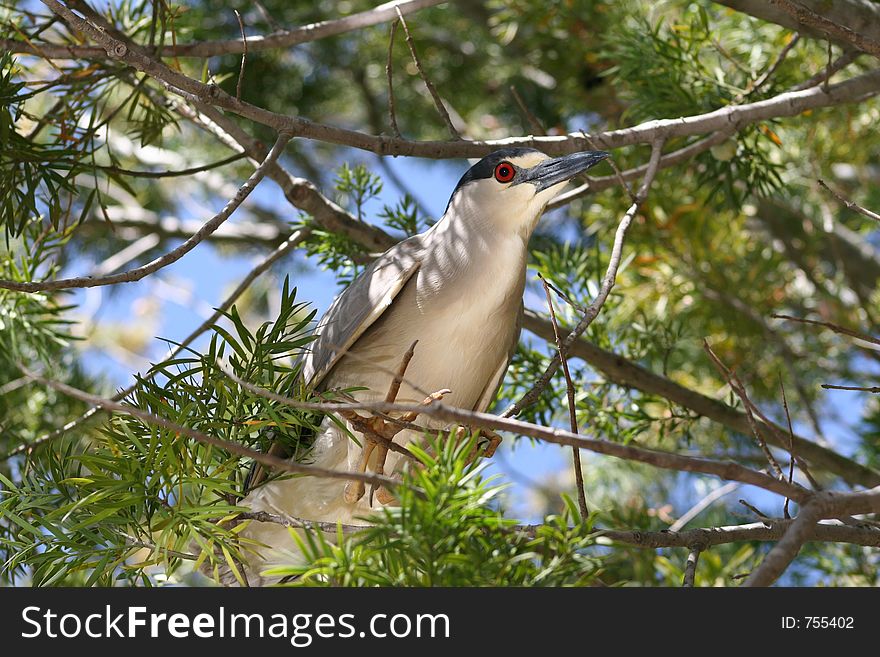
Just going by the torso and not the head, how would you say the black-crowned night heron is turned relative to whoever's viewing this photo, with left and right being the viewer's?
facing the viewer and to the right of the viewer

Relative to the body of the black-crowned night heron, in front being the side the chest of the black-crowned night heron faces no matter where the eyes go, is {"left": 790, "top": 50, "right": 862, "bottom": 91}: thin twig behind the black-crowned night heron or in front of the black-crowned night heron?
in front

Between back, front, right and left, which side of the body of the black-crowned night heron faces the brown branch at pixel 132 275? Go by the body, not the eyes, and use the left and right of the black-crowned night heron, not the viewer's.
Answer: right
